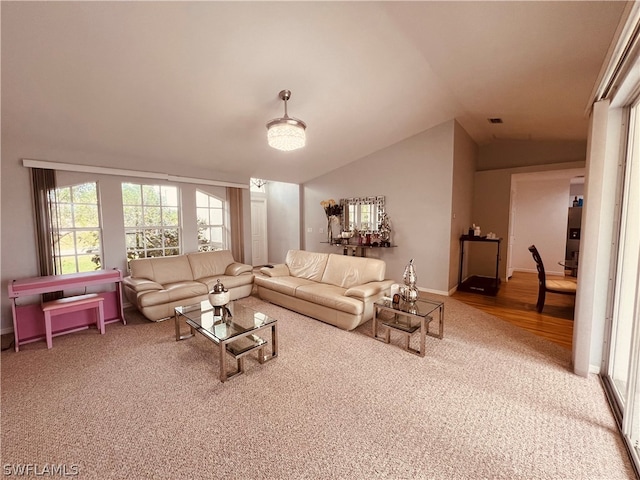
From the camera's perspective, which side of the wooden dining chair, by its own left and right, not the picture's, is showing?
right

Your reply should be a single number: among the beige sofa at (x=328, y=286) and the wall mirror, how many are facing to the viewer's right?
0

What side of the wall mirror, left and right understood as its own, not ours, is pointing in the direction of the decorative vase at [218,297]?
front

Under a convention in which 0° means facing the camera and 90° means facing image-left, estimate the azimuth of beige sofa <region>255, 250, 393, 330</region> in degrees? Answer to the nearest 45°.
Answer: approximately 45°

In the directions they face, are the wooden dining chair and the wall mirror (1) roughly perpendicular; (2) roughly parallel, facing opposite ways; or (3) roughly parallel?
roughly perpendicular

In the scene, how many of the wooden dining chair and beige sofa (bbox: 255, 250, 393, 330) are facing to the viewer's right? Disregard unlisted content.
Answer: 1

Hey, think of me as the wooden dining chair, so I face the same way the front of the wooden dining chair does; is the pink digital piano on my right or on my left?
on my right

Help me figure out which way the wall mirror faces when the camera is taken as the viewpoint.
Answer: facing the viewer and to the left of the viewer

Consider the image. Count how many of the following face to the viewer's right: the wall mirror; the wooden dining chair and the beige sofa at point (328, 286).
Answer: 1

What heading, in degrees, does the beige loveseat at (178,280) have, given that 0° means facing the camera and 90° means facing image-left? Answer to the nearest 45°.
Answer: approximately 315°

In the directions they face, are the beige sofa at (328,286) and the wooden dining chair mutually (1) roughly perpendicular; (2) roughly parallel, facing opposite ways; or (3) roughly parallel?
roughly perpendicular

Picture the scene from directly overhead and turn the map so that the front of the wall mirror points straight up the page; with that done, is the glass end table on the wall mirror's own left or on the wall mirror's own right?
on the wall mirror's own left

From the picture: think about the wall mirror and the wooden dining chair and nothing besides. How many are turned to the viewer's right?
1

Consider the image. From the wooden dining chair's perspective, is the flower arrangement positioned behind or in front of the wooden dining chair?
behind

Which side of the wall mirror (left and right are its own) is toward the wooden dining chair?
left
